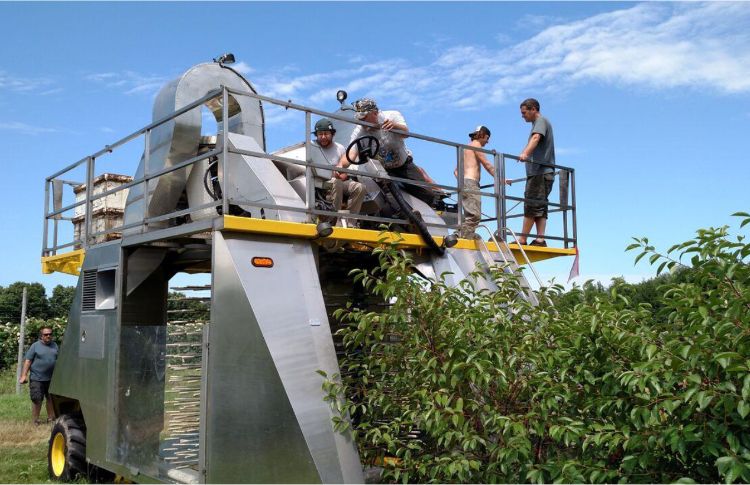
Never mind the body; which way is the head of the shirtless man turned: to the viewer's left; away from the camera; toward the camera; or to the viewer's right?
to the viewer's right

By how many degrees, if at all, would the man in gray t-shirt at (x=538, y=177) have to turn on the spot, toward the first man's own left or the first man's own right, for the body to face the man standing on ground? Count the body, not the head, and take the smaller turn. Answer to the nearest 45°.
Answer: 0° — they already face them

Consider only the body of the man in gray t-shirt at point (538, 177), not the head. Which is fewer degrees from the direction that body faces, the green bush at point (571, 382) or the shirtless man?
the shirtless man

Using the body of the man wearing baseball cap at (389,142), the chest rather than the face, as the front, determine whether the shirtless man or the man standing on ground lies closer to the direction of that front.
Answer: the man standing on ground

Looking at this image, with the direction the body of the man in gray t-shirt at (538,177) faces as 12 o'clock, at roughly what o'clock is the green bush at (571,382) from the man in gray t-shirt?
The green bush is roughly at 9 o'clock from the man in gray t-shirt.

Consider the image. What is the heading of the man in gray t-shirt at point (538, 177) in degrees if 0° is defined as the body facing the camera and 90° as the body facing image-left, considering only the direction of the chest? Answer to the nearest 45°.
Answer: approximately 90°

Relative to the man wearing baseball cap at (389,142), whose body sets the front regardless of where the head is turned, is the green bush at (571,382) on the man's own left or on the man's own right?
on the man's own left

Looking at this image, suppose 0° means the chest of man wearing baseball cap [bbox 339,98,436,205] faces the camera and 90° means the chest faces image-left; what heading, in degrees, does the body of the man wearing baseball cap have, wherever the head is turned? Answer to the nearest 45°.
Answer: approximately 45°
